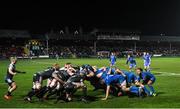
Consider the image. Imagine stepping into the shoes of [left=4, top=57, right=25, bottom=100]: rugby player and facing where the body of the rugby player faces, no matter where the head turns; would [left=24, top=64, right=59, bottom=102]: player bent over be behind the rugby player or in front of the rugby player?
in front

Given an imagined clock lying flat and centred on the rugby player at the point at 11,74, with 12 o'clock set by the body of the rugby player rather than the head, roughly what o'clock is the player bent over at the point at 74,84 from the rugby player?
The player bent over is roughly at 1 o'clock from the rugby player.

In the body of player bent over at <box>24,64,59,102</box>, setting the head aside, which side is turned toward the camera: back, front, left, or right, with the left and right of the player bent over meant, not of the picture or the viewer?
right

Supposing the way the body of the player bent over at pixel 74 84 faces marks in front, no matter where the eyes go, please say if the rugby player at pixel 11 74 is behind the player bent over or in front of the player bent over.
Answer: behind

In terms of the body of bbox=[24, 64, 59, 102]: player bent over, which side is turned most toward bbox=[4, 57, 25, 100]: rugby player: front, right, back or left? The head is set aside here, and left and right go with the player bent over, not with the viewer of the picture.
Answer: back

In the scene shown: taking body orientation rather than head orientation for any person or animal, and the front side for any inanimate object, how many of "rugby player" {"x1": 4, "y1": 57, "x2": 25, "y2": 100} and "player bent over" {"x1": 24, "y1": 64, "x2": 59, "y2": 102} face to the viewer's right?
2

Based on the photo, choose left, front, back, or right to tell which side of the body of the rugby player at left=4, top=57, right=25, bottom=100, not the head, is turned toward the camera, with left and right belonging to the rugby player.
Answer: right

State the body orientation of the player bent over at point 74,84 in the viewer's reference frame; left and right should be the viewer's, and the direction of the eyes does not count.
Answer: facing to the right of the viewer

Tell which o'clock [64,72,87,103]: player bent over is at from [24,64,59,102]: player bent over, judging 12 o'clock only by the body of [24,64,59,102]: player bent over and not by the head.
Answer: [64,72,87,103]: player bent over is roughly at 1 o'clock from [24,64,59,102]: player bent over.
